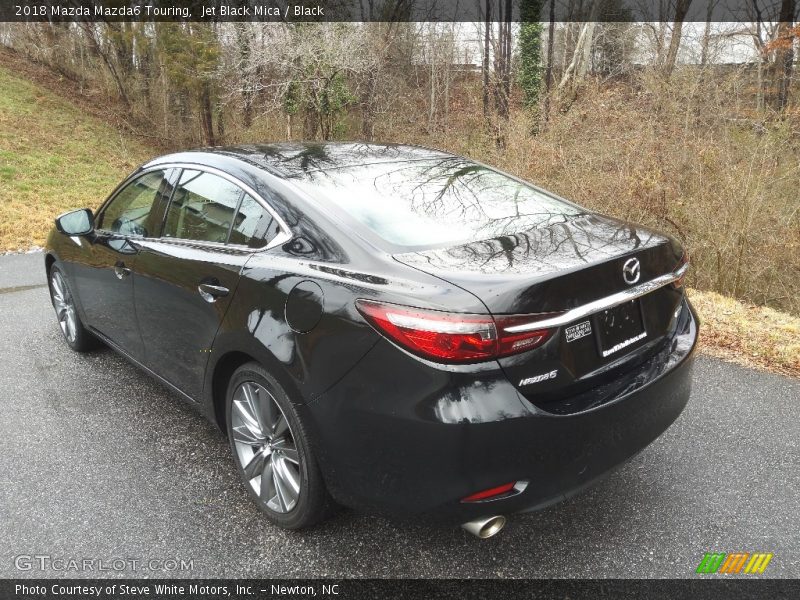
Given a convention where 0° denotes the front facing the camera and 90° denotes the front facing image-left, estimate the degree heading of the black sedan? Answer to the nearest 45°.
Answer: approximately 135°
